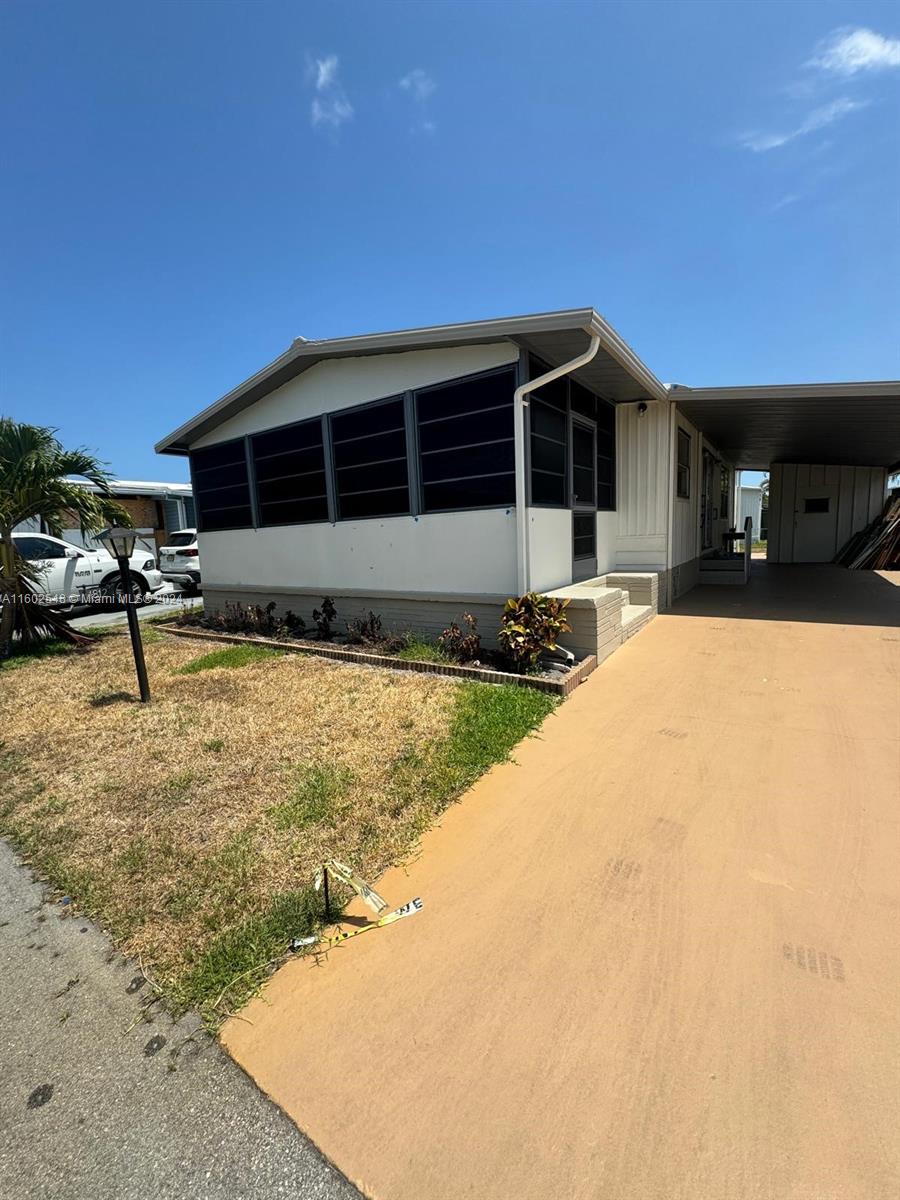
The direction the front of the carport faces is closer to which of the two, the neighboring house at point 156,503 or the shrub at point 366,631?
the shrub

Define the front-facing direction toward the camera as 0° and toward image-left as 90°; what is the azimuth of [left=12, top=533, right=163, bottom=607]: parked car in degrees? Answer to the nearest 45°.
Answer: approximately 270°

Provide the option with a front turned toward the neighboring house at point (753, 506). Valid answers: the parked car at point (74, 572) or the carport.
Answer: the parked car

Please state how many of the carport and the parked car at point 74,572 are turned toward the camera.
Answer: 1

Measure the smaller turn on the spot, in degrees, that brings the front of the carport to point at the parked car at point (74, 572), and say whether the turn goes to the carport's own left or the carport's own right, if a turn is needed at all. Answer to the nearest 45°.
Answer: approximately 45° to the carport's own right

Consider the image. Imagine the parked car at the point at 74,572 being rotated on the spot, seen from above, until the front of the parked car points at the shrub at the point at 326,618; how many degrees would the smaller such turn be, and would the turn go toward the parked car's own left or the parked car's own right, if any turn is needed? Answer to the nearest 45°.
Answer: approximately 45° to the parked car's own right

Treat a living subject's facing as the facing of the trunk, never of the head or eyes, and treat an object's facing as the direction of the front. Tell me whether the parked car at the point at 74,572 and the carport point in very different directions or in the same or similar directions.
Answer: very different directions
